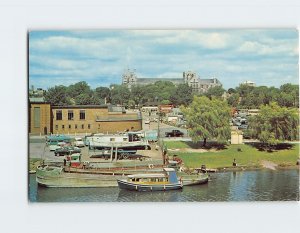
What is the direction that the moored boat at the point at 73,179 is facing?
to the viewer's left

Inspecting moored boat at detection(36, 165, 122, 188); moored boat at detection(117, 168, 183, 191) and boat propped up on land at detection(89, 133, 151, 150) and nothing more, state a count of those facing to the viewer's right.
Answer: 1
